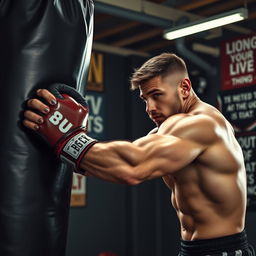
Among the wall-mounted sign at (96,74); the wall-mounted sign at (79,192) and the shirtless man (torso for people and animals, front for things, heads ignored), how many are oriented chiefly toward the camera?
2

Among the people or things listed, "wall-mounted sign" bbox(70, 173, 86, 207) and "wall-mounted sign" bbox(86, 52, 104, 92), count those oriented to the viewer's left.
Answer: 0

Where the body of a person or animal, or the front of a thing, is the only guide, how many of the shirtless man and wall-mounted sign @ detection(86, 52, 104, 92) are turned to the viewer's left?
1

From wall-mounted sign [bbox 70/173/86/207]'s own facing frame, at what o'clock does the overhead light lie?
The overhead light is roughly at 11 o'clock from the wall-mounted sign.

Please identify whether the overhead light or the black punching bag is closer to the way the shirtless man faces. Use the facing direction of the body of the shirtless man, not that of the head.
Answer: the black punching bag

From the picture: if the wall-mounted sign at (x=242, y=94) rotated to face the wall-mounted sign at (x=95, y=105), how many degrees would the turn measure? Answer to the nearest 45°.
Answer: approximately 90° to its right

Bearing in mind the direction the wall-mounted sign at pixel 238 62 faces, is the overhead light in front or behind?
in front

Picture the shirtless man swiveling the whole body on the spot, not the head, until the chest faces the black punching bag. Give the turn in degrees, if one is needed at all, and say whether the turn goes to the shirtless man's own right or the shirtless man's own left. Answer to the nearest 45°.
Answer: approximately 45° to the shirtless man's own left

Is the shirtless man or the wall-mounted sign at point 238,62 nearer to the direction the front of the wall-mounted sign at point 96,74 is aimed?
the shirtless man

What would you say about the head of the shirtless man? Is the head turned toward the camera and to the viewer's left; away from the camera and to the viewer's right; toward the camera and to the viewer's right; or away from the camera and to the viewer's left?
toward the camera and to the viewer's left

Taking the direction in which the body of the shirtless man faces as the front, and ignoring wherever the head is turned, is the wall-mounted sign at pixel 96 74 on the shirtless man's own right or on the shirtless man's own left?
on the shirtless man's own right

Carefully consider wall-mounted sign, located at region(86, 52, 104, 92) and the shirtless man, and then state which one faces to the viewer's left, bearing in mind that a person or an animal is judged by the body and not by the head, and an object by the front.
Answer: the shirtless man

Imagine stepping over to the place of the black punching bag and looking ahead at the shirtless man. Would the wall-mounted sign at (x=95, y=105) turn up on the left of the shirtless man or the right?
left

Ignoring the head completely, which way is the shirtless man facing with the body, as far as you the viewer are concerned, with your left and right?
facing to the left of the viewer
